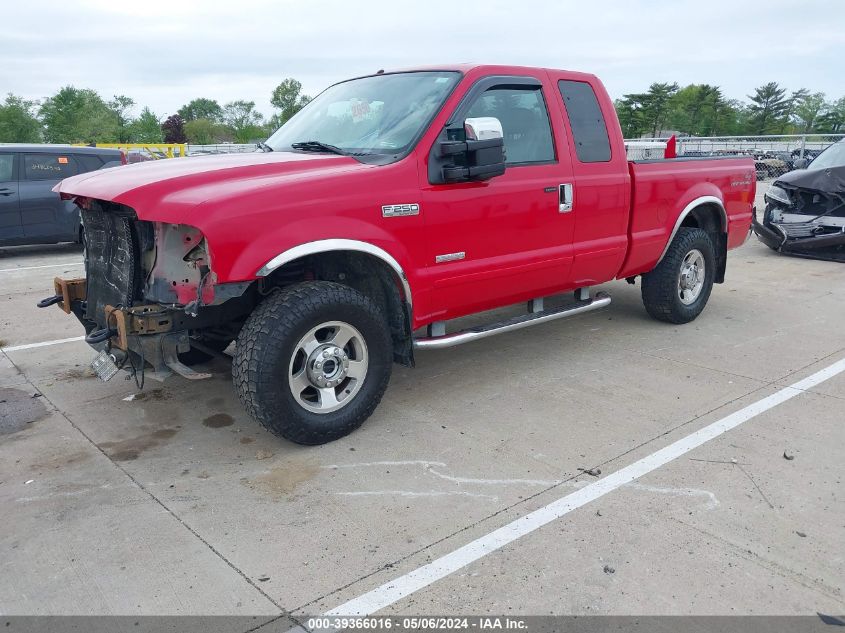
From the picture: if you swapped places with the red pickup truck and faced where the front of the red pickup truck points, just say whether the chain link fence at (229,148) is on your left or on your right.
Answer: on your right

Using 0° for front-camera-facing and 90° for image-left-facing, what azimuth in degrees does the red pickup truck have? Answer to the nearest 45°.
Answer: approximately 45°

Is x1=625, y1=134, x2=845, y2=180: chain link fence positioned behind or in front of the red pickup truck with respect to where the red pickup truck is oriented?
behind

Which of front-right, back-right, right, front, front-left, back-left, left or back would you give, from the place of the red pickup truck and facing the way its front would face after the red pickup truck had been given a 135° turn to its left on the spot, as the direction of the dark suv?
back-left
